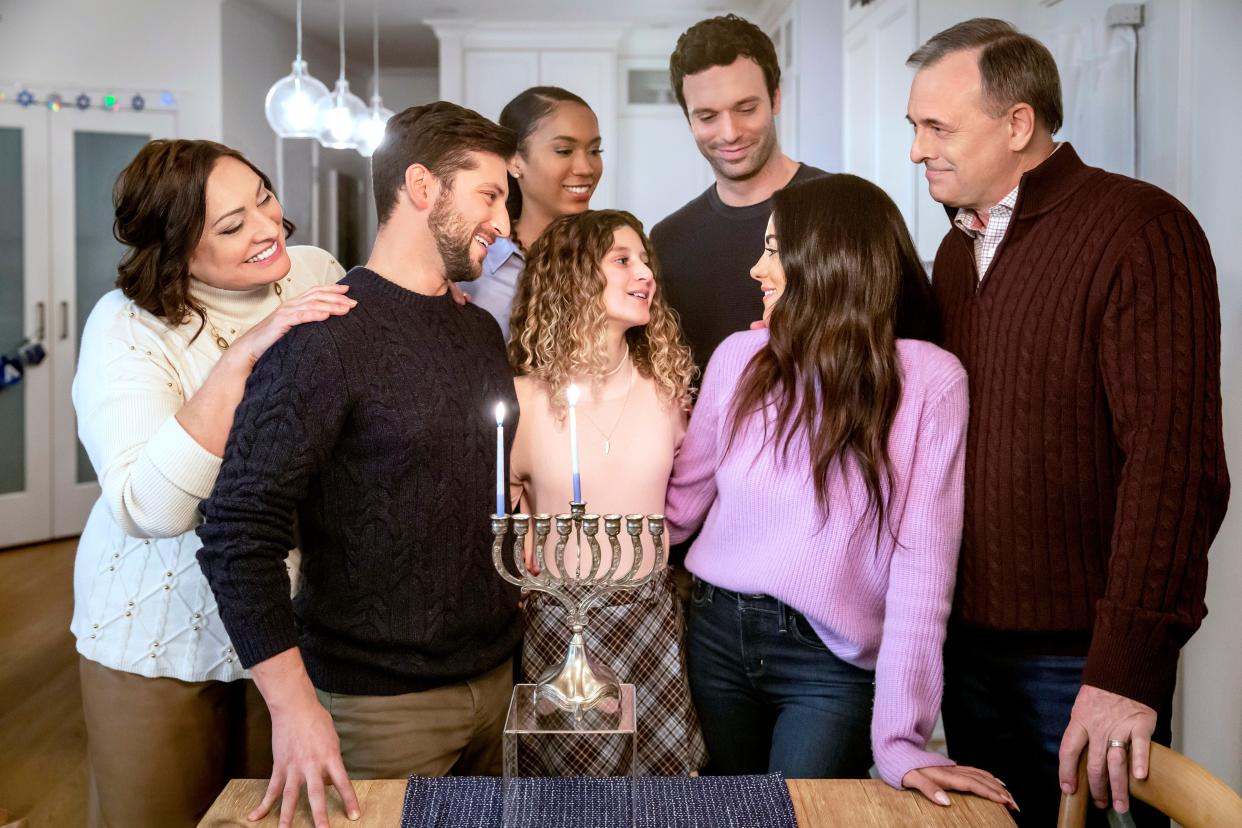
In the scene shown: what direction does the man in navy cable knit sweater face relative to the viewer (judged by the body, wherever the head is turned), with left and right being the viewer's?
facing the viewer and to the right of the viewer

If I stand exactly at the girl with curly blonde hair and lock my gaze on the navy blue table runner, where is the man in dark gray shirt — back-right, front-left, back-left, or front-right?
back-left

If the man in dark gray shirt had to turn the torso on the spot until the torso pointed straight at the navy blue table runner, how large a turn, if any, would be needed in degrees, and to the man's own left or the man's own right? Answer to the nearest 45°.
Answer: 0° — they already face it

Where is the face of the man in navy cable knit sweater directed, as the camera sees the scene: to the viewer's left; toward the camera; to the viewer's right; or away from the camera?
to the viewer's right

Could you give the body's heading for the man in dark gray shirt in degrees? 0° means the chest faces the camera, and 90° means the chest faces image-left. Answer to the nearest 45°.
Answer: approximately 0°

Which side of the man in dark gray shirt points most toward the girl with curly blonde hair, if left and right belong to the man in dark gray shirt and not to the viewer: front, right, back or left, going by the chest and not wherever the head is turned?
front

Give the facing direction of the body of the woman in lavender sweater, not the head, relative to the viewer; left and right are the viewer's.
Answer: facing the viewer and to the left of the viewer

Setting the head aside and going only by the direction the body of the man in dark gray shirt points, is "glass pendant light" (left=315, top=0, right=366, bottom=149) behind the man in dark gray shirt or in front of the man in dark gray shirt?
behind
